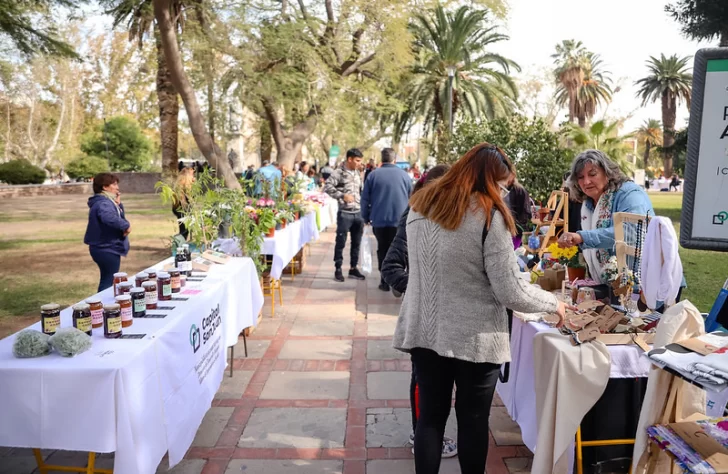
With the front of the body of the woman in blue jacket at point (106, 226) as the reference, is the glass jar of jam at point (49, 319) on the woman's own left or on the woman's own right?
on the woman's own right

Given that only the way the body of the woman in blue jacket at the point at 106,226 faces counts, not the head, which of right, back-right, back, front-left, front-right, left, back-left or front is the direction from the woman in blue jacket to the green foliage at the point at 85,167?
left

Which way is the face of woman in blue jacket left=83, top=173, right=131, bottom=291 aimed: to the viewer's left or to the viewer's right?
to the viewer's right

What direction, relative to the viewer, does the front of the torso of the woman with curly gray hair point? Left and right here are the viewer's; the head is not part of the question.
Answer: facing the viewer and to the left of the viewer

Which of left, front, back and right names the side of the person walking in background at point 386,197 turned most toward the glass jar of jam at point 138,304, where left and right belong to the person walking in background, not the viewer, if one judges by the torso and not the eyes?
back

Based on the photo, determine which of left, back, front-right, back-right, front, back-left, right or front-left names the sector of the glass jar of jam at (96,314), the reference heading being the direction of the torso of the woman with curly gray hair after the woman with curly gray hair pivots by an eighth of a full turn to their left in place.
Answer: front-right

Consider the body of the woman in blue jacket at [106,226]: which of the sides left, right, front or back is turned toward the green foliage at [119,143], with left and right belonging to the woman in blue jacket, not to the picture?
left

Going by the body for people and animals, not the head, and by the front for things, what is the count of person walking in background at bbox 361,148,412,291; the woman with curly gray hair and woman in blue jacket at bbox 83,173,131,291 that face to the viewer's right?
1

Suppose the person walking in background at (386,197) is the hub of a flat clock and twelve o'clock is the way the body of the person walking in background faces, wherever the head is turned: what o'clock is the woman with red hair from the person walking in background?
The woman with red hair is roughly at 6 o'clock from the person walking in background.

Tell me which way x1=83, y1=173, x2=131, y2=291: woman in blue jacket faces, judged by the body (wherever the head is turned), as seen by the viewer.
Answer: to the viewer's right

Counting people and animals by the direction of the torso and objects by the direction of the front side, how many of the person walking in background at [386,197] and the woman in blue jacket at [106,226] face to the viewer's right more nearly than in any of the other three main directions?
1

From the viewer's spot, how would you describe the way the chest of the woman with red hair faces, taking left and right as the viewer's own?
facing away from the viewer and to the right of the viewer

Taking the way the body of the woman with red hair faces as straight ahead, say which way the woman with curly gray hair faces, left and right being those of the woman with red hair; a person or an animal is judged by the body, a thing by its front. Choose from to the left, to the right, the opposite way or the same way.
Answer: the opposite way

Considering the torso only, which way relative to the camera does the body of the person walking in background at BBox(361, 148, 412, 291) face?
away from the camera

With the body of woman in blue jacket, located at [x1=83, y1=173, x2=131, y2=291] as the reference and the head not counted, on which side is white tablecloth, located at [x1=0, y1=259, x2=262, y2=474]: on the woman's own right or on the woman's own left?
on the woman's own right

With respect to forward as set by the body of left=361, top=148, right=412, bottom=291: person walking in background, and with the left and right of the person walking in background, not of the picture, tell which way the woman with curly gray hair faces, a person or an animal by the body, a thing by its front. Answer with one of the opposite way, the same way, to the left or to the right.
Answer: to the left

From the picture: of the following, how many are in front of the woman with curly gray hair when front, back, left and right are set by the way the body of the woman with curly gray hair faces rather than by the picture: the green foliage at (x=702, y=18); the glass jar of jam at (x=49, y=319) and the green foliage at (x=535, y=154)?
1
